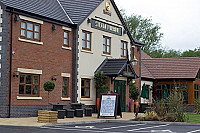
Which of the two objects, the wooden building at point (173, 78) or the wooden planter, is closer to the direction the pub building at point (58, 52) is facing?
the wooden planter

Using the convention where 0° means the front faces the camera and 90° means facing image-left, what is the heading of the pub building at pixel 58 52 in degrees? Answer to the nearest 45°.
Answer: approximately 315°

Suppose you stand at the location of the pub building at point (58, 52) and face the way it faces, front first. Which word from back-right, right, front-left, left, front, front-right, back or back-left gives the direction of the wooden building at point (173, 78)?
left

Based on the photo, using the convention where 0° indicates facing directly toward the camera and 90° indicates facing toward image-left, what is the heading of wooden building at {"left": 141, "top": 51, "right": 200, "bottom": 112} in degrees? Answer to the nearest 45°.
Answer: approximately 0°

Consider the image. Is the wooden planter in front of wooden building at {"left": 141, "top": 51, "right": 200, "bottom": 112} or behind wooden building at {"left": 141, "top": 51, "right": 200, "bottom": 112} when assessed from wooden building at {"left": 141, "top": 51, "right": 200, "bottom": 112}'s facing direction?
in front

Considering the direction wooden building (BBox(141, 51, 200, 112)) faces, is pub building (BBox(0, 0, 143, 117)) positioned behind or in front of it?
in front

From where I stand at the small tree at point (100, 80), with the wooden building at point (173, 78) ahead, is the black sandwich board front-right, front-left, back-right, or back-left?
back-right
